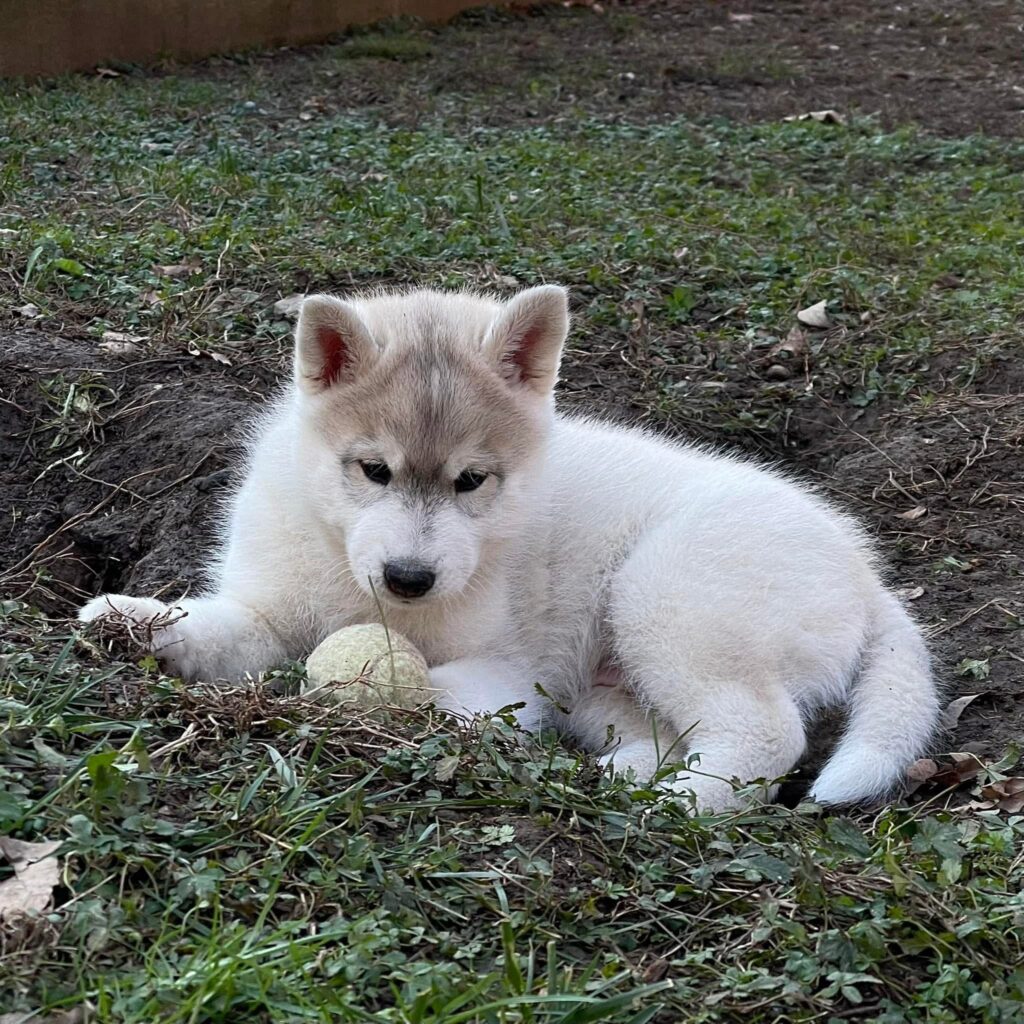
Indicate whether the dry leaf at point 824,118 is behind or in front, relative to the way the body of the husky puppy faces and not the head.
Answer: behind

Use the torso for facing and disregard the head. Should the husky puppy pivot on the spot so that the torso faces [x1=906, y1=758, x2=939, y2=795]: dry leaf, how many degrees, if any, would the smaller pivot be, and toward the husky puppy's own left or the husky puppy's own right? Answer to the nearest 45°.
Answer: approximately 90° to the husky puppy's own left

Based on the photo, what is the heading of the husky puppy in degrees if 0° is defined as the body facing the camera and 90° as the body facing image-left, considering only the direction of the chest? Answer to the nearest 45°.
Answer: approximately 45°

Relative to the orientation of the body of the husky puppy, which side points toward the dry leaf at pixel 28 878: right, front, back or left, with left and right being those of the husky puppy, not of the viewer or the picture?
front

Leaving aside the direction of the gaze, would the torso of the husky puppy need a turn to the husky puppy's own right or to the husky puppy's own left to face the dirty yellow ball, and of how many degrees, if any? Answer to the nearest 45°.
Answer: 0° — it already faces it

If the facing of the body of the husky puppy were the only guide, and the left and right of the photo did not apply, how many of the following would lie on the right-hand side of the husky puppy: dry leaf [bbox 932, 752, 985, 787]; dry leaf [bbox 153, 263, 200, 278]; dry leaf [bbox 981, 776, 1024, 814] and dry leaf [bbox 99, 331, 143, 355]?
2
